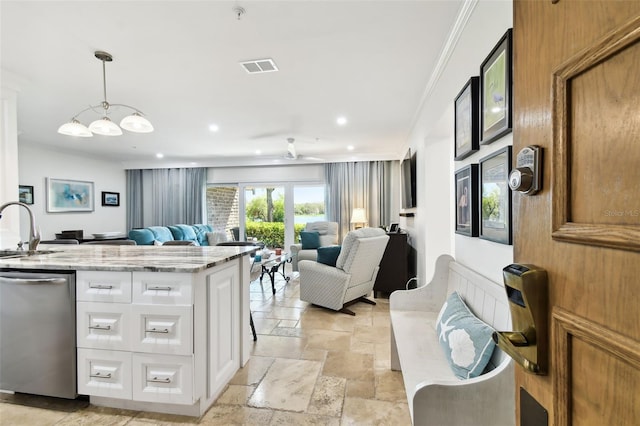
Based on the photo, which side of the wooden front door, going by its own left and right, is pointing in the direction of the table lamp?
right

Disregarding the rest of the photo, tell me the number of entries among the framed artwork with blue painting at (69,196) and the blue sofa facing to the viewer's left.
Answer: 0

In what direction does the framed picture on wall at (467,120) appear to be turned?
to the viewer's left

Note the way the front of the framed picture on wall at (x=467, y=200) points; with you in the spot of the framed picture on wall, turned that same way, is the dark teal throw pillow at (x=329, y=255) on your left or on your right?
on your right

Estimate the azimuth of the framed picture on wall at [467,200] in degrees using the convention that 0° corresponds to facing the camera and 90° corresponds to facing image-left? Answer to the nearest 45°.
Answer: approximately 45°

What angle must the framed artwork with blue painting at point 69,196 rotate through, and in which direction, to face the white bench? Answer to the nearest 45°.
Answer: approximately 45° to its right

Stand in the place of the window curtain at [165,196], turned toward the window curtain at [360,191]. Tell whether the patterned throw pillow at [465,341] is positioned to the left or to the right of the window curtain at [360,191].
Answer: right

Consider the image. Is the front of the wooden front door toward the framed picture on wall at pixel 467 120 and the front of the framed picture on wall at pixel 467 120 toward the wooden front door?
no

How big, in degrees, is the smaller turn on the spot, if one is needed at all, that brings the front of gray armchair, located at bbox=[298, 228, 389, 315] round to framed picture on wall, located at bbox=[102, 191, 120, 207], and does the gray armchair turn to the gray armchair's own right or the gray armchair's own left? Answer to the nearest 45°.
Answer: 0° — it already faces it

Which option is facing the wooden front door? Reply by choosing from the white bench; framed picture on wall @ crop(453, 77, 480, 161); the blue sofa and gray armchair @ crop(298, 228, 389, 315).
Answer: the blue sofa

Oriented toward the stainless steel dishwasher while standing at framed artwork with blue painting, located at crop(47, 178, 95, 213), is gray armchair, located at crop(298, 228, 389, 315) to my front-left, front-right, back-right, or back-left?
front-left

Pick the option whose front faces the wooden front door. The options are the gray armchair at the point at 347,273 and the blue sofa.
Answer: the blue sofa

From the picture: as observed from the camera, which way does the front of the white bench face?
facing to the left of the viewer

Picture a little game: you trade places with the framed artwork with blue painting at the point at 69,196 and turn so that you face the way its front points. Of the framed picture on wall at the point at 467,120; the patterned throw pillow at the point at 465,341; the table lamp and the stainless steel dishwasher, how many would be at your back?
0

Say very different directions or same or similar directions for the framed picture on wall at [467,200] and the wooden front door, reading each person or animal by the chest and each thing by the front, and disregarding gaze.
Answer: same or similar directions
